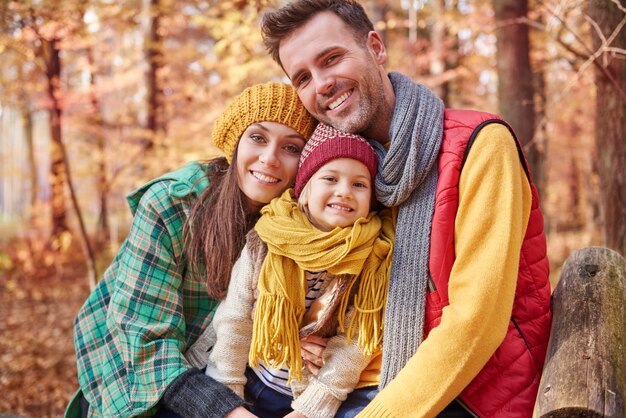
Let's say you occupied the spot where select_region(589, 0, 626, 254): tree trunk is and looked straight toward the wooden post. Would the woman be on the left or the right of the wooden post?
right

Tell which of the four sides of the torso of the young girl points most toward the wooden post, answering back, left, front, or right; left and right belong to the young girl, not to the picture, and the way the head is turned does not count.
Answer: left

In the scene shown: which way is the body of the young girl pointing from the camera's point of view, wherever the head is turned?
toward the camera

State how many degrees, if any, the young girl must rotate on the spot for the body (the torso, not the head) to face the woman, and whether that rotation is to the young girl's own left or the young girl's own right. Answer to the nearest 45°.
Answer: approximately 135° to the young girl's own right

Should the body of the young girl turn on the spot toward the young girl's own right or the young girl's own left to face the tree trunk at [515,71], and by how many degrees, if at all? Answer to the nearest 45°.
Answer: approximately 135° to the young girl's own left

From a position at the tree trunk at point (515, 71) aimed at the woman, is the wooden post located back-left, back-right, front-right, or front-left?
front-left

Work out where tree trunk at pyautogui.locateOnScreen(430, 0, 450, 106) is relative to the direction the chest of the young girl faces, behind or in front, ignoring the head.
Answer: behind

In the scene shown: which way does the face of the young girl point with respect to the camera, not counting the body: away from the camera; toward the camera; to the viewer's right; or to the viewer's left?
toward the camera
